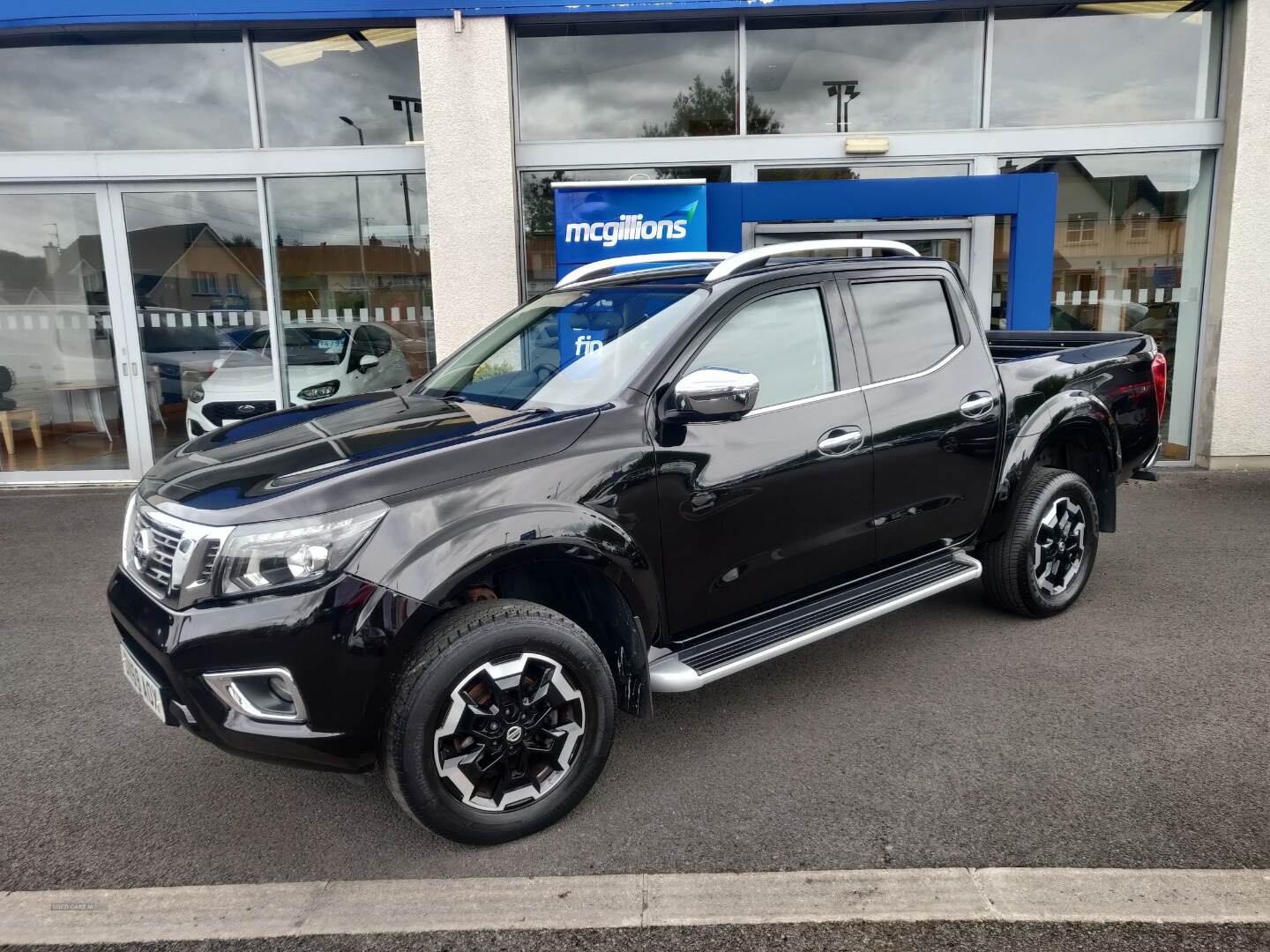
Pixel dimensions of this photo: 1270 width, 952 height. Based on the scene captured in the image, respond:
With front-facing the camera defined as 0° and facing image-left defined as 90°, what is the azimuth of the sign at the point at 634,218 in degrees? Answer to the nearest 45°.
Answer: approximately 0°

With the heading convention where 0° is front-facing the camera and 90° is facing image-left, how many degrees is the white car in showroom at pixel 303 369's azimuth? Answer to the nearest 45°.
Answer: approximately 45°

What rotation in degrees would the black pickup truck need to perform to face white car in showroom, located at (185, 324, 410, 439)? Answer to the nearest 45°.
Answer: approximately 90° to its right

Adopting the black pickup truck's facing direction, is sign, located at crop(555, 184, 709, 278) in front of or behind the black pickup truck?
behind

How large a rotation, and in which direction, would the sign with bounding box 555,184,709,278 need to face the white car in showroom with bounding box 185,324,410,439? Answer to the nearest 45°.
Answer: approximately 90° to its right

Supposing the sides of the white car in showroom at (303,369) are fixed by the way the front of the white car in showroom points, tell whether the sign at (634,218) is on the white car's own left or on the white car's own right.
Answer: on the white car's own left

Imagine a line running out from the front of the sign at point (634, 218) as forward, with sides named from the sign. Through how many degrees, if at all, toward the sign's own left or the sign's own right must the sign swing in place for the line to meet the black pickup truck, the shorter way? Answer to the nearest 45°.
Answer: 0° — it already faces it
